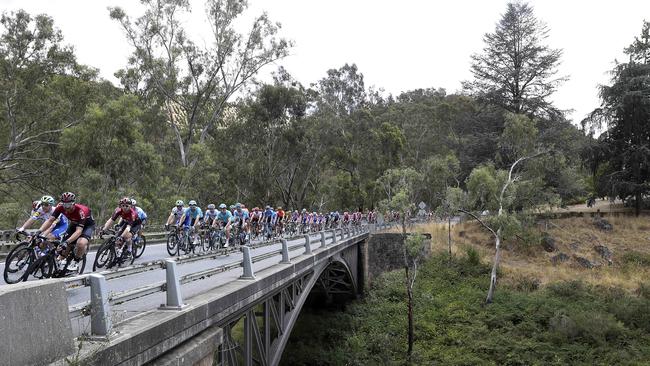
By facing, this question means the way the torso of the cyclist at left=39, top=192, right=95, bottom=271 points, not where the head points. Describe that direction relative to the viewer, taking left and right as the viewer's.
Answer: facing the viewer and to the left of the viewer

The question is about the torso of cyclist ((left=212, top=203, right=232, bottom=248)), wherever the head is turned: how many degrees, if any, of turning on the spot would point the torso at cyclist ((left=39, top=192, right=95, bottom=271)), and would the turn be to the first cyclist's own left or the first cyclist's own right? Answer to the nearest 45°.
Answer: approximately 45° to the first cyclist's own left

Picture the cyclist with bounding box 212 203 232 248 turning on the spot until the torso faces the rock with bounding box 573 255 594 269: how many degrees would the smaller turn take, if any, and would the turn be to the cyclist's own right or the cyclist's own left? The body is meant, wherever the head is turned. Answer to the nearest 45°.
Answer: approximately 180°

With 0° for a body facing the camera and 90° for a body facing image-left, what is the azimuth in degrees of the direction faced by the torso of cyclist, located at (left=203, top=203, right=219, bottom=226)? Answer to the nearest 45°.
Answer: approximately 45°

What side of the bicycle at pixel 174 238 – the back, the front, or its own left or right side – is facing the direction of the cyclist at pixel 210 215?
back

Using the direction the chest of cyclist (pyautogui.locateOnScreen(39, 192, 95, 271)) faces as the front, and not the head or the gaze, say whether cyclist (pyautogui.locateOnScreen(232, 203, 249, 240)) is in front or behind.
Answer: behind

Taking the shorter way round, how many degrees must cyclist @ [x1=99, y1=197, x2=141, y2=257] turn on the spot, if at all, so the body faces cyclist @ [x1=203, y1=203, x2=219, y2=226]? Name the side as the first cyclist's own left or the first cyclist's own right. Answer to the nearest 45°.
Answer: approximately 180°

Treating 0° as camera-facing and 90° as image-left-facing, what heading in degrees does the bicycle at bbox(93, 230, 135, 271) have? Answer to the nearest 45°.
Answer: approximately 45°
